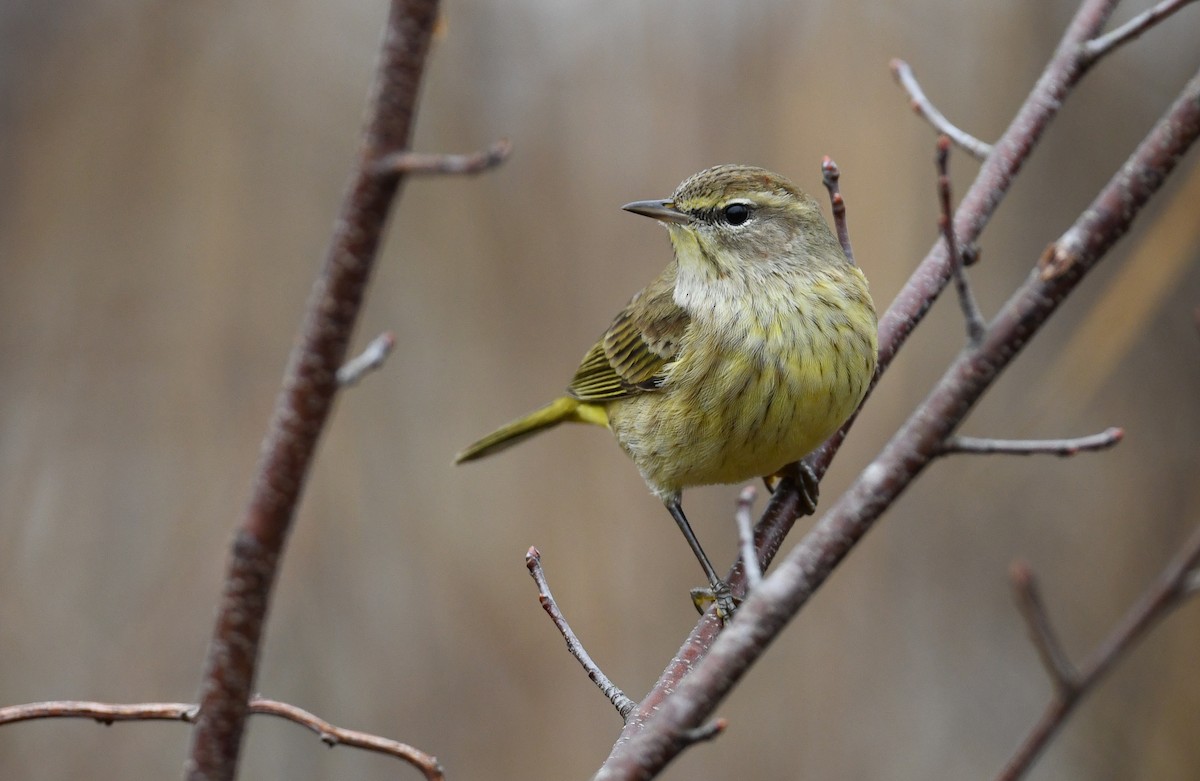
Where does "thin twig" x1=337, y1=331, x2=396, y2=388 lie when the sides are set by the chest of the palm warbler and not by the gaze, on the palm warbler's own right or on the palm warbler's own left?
on the palm warbler's own right

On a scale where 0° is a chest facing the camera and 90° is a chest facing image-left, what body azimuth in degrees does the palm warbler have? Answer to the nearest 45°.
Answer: approximately 315°

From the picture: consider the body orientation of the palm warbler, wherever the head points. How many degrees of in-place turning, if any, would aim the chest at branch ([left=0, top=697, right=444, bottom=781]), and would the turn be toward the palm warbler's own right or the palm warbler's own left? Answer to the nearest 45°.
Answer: approximately 90° to the palm warbler's own right

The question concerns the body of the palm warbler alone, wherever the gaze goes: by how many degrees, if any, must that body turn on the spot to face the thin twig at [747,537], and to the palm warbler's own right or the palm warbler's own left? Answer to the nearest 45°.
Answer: approximately 45° to the palm warbler's own right

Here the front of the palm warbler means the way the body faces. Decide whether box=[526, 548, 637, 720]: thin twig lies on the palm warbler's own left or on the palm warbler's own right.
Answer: on the palm warbler's own right
